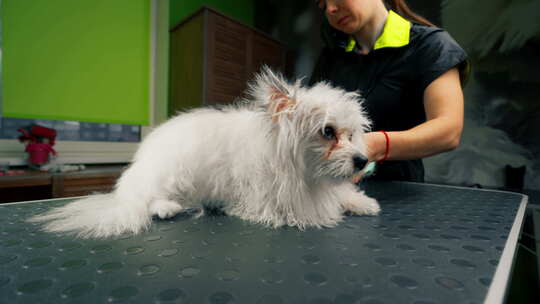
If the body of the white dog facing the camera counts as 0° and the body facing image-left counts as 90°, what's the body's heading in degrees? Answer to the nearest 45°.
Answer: approximately 270°

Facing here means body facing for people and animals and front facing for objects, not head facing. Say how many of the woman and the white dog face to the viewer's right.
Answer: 1

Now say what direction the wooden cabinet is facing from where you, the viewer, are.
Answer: facing the viewer and to the right of the viewer

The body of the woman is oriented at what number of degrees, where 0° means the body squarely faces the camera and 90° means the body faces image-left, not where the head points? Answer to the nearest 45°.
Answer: approximately 45°

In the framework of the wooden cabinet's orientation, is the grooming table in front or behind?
in front

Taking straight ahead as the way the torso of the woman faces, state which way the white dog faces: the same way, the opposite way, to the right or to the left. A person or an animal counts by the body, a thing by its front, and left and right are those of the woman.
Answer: to the left

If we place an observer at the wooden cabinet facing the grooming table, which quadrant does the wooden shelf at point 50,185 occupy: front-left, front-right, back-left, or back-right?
front-right

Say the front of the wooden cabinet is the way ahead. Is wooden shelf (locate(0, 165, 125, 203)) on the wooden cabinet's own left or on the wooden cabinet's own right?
on the wooden cabinet's own right

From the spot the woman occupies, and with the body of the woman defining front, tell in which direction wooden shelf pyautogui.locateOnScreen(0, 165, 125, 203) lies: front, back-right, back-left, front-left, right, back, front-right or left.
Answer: front-right

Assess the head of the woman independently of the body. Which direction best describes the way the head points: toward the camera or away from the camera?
toward the camera
